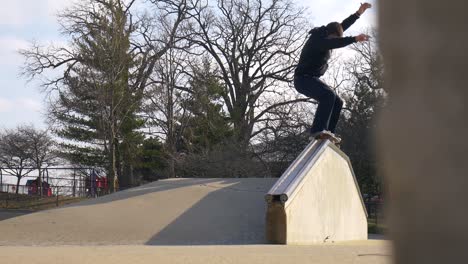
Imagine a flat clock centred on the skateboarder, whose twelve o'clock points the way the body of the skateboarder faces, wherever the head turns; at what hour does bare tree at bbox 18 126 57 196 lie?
The bare tree is roughly at 8 o'clock from the skateboarder.

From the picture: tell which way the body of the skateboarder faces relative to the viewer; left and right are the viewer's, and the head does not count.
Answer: facing to the right of the viewer

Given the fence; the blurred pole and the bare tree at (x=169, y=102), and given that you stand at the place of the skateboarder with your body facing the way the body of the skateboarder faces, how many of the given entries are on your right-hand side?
1

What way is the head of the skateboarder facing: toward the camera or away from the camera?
away from the camera

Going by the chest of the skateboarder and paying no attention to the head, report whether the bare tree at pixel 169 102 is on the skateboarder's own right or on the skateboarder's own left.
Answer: on the skateboarder's own left

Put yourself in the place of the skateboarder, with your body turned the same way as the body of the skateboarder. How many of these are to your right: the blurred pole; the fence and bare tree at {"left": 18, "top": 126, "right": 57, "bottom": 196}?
1

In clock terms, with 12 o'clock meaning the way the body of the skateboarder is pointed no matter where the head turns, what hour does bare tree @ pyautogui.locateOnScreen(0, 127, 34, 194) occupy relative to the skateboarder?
The bare tree is roughly at 8 o'clock from the skateboarder.

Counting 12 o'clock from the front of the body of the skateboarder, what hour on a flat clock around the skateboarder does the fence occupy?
The fence is roughly at 8 o'clock from the skateboarder.

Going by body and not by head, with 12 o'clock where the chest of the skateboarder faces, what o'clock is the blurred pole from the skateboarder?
The blurred pole is roughly at 3 o'clock from the skateboarder.

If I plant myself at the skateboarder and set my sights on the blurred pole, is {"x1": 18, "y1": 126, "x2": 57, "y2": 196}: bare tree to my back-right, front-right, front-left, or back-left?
back-right
